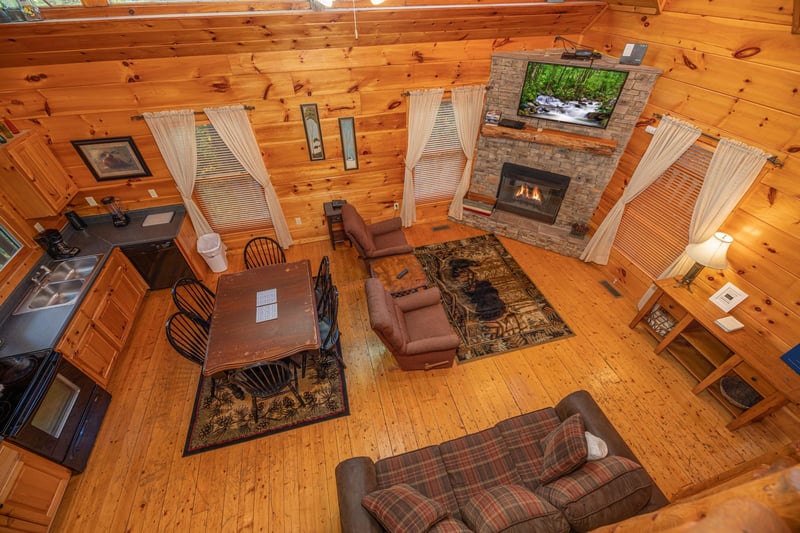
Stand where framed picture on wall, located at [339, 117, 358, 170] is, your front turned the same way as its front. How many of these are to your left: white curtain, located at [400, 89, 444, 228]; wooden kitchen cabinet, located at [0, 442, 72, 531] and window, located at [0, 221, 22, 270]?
1

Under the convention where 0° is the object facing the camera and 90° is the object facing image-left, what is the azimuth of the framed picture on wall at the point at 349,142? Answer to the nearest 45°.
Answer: approximately 0°

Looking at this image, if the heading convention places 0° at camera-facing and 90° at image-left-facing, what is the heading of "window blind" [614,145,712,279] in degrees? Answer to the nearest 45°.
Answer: approximately 45°

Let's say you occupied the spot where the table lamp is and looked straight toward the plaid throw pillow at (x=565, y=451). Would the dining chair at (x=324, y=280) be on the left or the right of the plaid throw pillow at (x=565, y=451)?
right

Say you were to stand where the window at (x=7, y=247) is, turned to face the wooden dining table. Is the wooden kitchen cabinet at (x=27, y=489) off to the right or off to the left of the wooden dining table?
right

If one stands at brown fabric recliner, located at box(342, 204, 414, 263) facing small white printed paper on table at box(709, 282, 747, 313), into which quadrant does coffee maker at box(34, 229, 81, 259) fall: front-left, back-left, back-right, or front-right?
back-right

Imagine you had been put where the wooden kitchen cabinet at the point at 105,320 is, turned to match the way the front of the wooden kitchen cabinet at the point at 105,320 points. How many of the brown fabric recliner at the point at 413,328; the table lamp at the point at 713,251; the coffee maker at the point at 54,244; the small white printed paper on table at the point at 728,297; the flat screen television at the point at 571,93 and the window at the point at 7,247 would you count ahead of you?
4

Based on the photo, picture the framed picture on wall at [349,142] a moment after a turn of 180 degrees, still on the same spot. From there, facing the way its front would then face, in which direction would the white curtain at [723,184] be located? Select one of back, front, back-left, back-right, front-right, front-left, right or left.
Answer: back-right

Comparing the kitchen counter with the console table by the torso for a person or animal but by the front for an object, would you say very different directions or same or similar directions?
very different directions

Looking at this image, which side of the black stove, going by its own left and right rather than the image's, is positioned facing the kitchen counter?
left

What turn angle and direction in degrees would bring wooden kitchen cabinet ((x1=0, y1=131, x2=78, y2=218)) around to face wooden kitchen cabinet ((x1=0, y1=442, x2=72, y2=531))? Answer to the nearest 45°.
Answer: approximately 90° to its right
